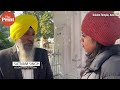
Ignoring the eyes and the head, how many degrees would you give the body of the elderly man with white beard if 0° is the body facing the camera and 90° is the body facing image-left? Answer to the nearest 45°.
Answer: approximately 315°
